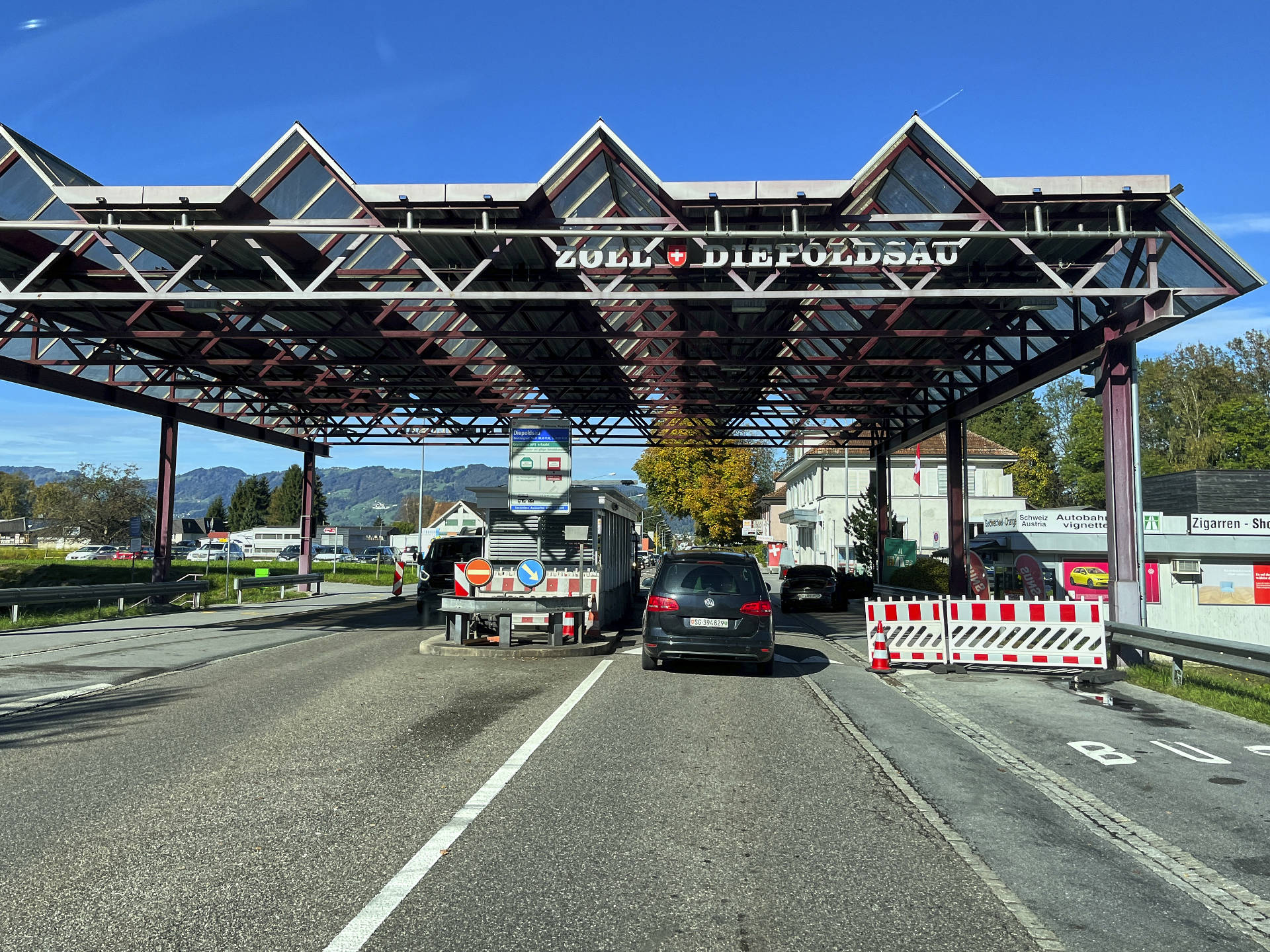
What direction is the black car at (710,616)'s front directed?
away from the camera

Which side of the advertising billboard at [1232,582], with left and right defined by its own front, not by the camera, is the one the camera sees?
front

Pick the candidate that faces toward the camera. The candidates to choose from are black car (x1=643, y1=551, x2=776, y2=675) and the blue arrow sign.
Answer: the blue arrow sign

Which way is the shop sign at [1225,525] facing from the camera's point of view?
toward the camera

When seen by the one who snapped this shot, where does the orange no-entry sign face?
facing the viewer

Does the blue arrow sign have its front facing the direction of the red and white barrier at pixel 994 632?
no

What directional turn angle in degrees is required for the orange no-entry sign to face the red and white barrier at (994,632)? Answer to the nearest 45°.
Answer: approximately 90° to its left

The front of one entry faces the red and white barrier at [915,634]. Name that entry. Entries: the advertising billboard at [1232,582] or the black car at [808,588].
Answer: the advertising billboard

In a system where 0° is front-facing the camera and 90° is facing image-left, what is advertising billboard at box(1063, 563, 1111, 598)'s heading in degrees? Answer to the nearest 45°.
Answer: approximately 0°

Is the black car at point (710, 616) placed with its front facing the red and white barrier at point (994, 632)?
no

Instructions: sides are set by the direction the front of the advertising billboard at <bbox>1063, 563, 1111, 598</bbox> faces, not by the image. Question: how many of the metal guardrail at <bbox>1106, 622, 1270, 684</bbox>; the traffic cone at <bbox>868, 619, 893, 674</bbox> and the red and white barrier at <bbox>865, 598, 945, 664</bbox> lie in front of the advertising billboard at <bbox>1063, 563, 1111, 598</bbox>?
3

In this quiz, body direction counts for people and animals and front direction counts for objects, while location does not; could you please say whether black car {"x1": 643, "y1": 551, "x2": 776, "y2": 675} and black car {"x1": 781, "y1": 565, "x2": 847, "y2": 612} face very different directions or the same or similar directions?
same or similar directions

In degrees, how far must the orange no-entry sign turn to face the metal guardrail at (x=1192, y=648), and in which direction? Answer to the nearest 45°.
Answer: approximately 45° to its left

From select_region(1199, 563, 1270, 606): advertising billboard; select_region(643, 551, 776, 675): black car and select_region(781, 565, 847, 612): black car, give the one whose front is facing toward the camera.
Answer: the advertising billboard

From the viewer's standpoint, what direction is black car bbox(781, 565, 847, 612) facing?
away from the camera

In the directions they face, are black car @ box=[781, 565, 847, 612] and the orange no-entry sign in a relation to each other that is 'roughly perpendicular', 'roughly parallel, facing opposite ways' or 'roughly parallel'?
roughly parallel, facing opposite ways

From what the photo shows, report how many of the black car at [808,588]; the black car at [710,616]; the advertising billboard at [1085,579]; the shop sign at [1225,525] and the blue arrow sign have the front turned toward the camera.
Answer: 3

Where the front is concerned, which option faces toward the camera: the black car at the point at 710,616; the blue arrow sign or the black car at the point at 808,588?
the blue arrow sign
